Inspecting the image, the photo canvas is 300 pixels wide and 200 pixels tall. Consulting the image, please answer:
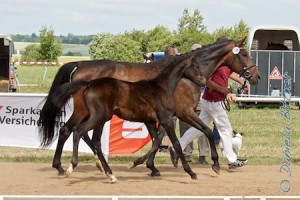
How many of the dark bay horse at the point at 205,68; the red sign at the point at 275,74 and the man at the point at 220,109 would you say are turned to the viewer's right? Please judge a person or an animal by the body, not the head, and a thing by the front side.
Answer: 2

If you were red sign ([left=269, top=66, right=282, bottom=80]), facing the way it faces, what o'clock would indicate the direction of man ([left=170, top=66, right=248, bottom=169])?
The man is roughly at 12 o'clock from the red sign.

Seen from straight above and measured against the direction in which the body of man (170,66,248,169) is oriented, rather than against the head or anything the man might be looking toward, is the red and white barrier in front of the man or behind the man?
behind

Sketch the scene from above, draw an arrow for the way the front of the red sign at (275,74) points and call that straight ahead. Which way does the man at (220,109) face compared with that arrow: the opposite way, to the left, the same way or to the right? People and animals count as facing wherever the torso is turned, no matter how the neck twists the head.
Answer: to the left

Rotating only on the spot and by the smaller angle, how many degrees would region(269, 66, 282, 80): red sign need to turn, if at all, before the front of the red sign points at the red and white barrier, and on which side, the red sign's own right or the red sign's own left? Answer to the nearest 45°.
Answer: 0° — it already faces it

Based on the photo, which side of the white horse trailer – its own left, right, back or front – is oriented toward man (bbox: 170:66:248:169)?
back

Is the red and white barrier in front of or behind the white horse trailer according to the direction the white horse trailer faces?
behind

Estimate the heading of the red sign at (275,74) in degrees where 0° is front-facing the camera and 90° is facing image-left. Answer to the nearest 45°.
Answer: approximately 0°

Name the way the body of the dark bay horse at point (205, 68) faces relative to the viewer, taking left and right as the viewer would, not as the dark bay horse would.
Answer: facing to the right of the viewer

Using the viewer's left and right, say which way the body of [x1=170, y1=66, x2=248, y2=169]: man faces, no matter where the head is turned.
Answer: facing to the right of the viewer

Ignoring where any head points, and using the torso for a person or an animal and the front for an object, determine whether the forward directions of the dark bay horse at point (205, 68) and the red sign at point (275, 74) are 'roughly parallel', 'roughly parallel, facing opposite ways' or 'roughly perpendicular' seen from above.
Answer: roughly perpendicular

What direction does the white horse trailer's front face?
away from the camera
